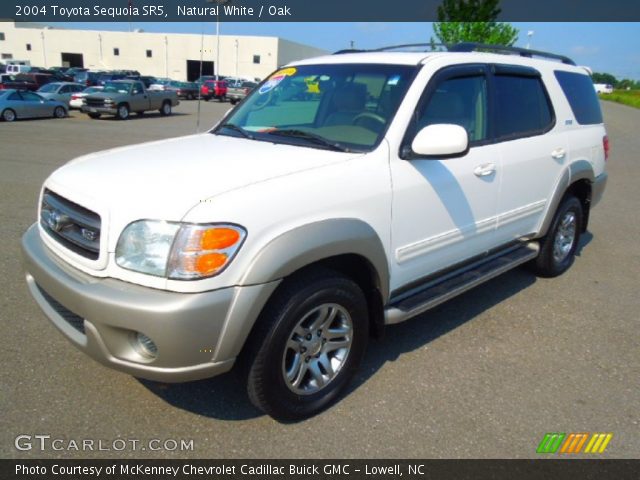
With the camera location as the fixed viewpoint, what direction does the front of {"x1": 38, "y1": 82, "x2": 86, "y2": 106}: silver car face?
facing the viewer and to the left of the viewer

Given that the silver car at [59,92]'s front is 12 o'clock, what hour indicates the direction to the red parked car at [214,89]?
The red parked car is roughly at 6 o'clock from the silver car.

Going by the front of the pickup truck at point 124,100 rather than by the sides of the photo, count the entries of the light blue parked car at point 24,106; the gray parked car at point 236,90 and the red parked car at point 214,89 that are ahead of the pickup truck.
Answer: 1

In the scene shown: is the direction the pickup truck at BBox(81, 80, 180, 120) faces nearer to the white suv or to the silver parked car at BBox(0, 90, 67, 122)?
the silver parked car

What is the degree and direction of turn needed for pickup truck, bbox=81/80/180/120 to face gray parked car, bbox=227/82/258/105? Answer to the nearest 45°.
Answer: approximately 180°

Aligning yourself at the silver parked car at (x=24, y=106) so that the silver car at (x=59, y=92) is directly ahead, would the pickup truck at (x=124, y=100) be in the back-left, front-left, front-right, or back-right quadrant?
front-right

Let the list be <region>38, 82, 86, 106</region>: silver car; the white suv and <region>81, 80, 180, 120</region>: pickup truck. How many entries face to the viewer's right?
0

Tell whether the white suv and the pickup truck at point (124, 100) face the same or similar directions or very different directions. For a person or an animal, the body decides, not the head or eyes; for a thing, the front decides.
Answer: same or similar directions

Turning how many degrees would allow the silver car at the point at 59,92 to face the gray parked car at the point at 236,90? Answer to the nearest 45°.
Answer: approximately 180°
